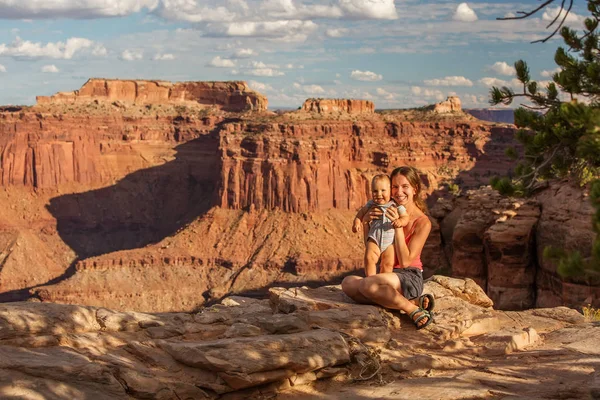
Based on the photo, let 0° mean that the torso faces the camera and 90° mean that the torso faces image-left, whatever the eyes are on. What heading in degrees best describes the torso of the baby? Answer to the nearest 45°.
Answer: approximately 0°
